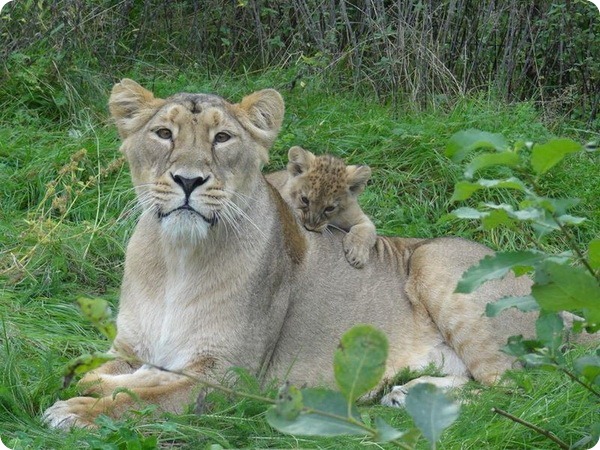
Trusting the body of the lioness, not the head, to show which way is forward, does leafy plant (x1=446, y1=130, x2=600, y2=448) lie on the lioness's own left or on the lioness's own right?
on the lioness's own left

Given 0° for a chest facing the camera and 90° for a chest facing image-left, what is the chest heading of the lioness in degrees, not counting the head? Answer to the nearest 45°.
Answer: approximately 45°

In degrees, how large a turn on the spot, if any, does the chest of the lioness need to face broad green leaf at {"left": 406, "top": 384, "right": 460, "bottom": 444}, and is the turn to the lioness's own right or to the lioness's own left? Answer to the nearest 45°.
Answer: approximately 45° to the lioness's own left

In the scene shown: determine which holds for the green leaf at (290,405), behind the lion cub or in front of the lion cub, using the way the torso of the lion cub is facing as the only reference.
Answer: in front

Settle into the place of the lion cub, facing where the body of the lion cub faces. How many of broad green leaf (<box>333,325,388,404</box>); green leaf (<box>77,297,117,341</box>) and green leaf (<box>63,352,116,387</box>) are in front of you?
3

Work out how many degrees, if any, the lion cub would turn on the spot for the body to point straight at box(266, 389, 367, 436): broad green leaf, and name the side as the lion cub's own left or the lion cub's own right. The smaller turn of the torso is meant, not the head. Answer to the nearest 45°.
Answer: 0° — it already faces it

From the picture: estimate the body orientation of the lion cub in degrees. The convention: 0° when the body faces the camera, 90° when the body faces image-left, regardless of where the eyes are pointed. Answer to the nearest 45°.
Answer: approximately 0°

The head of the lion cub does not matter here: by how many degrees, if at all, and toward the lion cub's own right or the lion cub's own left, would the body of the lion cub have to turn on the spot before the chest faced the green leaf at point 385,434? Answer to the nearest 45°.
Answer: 0° — it already faces it
